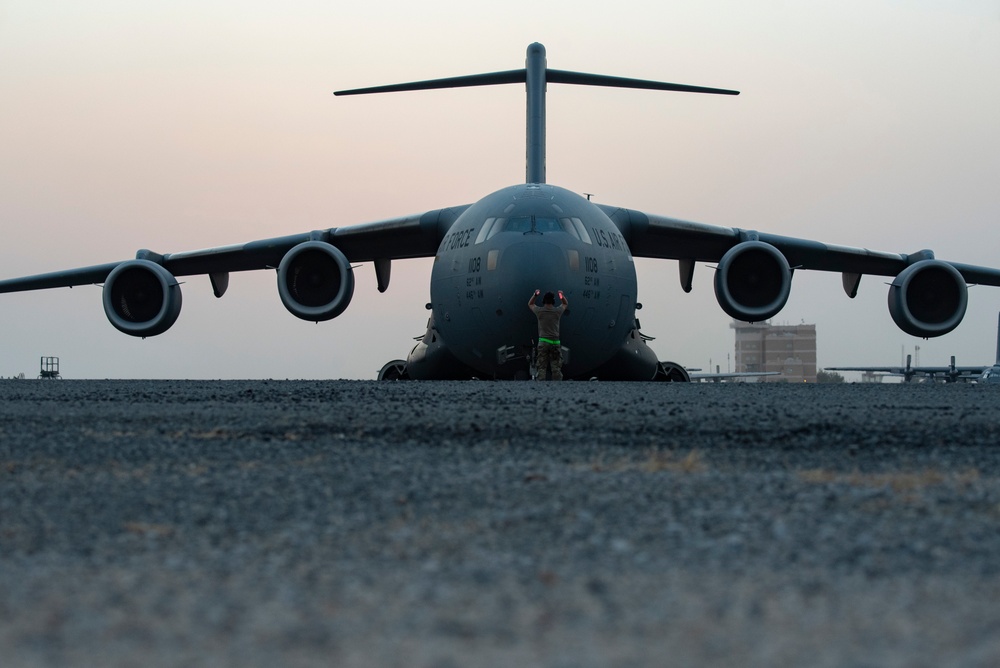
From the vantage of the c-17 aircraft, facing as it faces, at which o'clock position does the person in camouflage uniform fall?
The person in camouflage uniform is roughly at 12 o'clock from the c-17 aircraft.

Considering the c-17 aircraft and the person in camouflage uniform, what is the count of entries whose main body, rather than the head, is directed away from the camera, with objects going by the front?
1

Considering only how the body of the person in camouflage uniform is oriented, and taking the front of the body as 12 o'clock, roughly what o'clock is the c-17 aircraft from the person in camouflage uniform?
The c-17 aircraft is roughly at 12 o'clock from the person in camouflage uniform.

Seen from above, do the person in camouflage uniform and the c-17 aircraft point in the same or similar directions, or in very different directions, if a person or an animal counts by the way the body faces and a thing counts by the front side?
very different directions

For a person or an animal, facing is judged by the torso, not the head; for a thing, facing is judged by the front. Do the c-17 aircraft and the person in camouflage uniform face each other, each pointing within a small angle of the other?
yes

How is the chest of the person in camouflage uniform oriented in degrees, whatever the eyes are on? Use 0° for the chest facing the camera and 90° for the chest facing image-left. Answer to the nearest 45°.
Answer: approximately 180°

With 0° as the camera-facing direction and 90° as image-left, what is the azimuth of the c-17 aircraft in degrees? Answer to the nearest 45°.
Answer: approximately 0°
